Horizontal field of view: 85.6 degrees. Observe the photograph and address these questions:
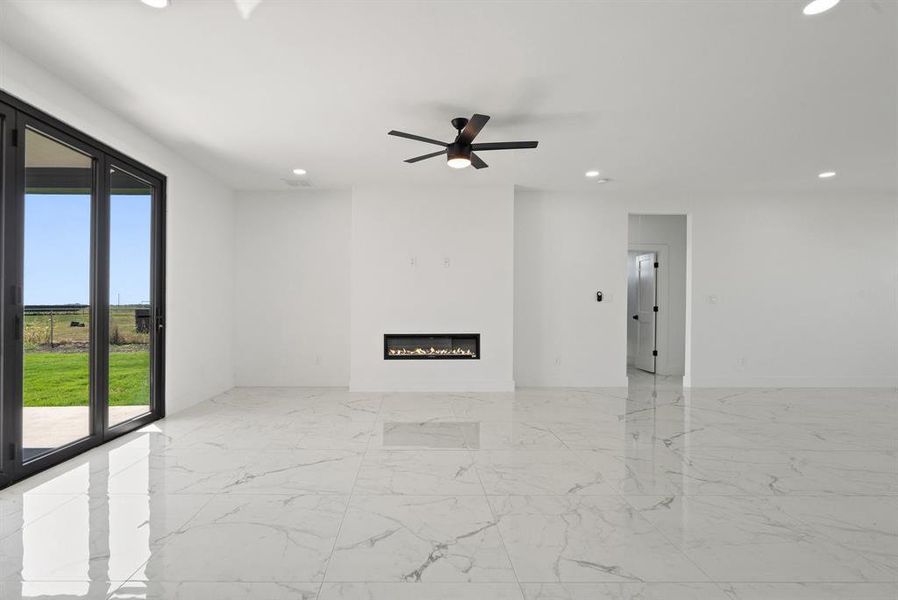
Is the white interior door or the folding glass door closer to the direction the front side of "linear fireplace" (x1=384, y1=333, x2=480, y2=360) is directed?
the folding glass door

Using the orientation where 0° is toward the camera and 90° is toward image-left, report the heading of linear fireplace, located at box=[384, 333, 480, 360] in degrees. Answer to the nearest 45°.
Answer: approximately 0°

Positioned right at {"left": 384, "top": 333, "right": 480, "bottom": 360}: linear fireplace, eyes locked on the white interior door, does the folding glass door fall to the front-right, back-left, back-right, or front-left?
back-right

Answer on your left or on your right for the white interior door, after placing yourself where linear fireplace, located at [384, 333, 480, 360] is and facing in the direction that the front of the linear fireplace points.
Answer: on your left

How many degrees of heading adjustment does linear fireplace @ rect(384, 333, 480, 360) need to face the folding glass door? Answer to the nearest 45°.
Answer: approximately 45° to its right
